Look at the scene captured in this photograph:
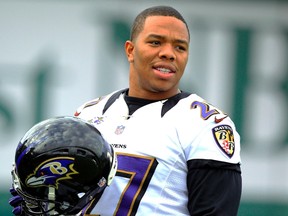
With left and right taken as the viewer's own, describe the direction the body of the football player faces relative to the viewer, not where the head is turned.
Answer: facing the viewer and to the left of the viewer

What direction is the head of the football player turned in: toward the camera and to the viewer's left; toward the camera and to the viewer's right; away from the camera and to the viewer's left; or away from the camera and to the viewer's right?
toward the camera and to the viewer's right
